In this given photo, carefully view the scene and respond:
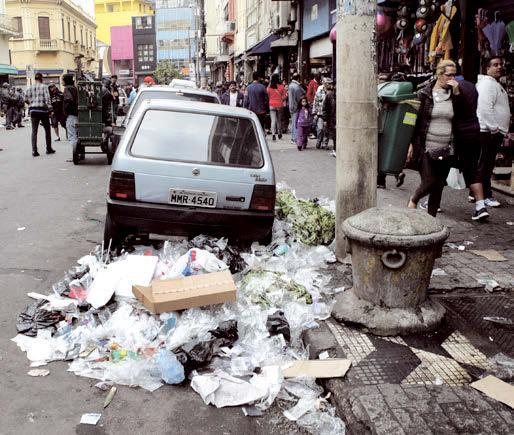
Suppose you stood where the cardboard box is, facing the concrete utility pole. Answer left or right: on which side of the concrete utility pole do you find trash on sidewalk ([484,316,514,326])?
right

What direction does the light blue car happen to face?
away from the camera

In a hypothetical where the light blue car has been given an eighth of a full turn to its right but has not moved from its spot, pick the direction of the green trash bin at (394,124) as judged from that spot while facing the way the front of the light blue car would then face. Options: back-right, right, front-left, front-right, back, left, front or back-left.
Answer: front-right

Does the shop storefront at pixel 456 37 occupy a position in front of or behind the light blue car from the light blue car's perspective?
in front

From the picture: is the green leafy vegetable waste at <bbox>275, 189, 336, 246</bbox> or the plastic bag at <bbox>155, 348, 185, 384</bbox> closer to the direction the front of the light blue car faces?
the green leafy vegetable waste
